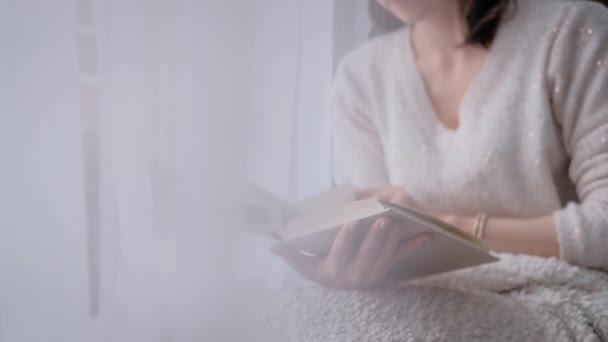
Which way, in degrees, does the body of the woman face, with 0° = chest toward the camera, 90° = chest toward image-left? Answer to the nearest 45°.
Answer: approximately 45°

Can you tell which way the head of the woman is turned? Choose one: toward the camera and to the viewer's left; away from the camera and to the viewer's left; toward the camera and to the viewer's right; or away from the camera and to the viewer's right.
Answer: toward the camera and to the viewer's left
